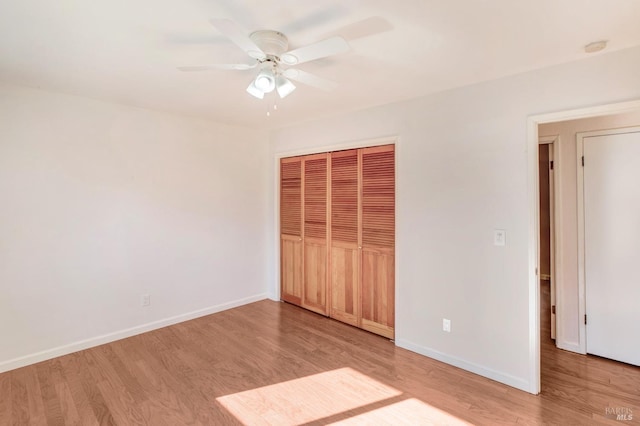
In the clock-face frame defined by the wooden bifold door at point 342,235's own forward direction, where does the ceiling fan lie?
The ceiling fan is roughly at 11 o'clock from the wooden bifold door.

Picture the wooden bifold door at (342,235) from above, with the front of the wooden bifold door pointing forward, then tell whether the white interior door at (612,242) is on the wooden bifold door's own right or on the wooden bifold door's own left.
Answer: on the wooden bifold door's own left

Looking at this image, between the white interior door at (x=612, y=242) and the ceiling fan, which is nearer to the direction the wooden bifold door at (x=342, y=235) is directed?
the ceiling fan
